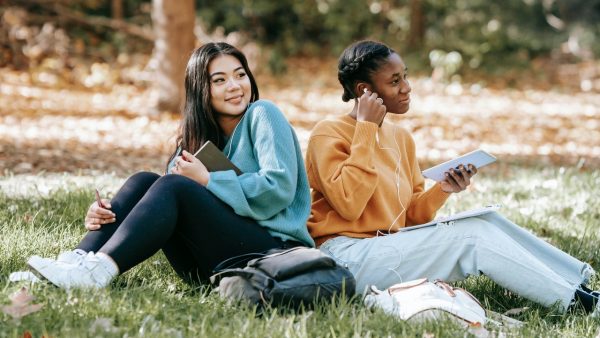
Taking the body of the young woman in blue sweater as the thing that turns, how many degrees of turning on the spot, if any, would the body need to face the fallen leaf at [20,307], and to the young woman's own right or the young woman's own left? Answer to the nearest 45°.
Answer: approximately 45° to the young woman's own left

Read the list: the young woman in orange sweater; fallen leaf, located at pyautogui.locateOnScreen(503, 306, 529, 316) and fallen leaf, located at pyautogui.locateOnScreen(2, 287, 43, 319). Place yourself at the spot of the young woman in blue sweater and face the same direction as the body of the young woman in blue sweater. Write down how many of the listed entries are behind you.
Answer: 2

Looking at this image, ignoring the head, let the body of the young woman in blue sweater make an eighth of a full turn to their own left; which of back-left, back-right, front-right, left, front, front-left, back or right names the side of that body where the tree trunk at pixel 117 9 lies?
back-right

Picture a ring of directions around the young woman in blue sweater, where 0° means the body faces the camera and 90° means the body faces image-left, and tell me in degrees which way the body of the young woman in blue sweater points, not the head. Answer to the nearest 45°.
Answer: approximately 90°

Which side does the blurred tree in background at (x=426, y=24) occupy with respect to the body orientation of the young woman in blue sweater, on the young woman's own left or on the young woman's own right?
on the young woman's own right

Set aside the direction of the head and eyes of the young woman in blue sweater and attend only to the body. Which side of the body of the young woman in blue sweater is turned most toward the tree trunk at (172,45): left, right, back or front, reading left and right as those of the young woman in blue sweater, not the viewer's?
right

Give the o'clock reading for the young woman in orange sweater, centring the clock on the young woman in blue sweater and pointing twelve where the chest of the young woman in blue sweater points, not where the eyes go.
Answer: The young woman in orange sweater is roughly at 6 o'clock from the young woman in blue sweater.
